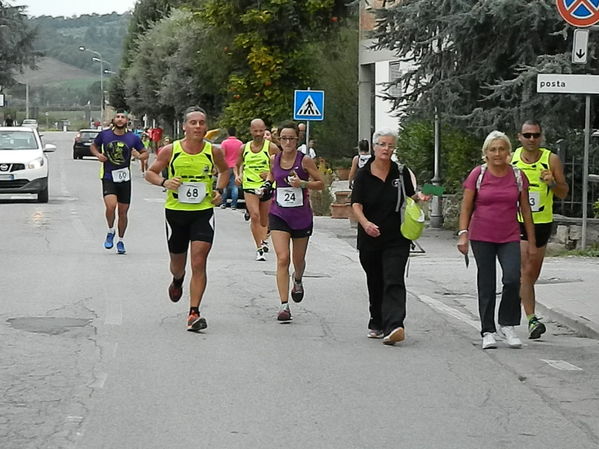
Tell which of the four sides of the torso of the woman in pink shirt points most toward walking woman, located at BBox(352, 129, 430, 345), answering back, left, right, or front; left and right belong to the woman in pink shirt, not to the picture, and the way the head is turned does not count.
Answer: right

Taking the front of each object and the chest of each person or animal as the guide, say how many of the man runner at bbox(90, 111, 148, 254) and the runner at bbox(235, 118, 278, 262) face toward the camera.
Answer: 2

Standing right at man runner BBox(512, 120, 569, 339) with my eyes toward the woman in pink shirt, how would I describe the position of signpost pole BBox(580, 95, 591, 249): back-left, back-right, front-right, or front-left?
back-right

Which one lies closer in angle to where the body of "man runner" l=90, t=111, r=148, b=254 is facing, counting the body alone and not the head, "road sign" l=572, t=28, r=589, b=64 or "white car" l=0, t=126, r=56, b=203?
the road sign

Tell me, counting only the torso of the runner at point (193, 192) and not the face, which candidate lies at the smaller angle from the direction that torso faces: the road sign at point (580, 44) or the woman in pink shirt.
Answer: the woman in pink shirt

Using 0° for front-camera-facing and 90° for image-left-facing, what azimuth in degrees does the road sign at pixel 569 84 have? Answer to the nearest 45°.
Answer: approximately 0°

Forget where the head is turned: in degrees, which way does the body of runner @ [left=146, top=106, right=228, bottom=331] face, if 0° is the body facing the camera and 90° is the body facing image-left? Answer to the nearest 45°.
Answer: approximately 0°

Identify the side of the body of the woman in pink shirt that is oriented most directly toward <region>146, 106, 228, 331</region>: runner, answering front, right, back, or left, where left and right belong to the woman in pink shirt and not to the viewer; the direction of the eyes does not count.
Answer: right
